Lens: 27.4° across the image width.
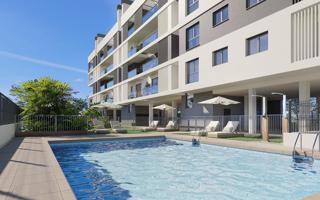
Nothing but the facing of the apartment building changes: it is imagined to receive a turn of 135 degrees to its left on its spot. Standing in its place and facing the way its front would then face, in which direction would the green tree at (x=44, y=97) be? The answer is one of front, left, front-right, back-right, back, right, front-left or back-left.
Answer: back

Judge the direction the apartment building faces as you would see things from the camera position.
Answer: facing the viewer and to the left of the viewer

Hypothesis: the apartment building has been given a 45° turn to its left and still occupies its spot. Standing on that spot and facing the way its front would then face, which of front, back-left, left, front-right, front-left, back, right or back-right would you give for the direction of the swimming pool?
front

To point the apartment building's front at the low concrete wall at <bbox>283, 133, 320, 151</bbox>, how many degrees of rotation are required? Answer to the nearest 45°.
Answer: approximately 45° to its left
